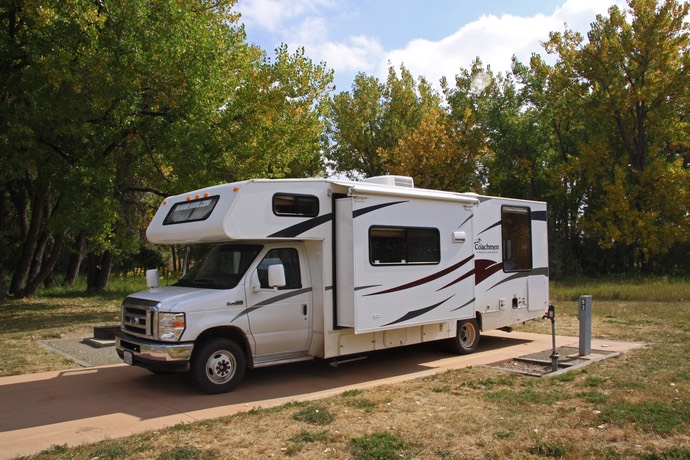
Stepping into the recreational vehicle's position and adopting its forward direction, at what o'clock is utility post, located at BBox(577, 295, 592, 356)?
The utility post is roughly at 7 o'clock from the recreational vehicle.

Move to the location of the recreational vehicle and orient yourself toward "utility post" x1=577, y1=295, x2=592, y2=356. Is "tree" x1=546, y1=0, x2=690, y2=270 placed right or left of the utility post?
left

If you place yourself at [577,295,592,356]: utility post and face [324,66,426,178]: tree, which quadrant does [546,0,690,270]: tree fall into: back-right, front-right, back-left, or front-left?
front-right

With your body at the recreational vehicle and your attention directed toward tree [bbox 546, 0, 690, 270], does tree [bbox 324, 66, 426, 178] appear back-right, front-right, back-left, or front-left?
front-left

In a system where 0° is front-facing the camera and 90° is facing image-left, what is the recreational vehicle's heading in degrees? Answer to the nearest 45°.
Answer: approximately 45°

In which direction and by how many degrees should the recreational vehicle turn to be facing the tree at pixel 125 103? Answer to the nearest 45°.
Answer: approximately 90° to its right

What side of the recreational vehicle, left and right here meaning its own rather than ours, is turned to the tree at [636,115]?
back

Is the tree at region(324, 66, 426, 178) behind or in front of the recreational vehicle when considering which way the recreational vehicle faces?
behind
